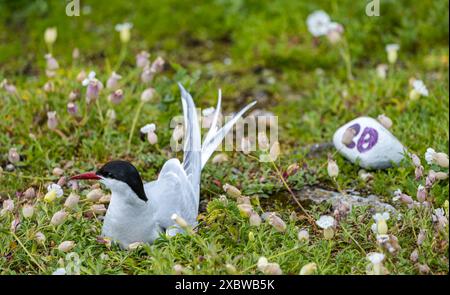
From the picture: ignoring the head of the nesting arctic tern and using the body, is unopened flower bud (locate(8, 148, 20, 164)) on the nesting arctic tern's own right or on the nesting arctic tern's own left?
on the nesting arctic tern's own right

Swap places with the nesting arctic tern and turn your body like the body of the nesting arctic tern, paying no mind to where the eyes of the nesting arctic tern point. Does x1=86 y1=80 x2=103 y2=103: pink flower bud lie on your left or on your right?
on your right

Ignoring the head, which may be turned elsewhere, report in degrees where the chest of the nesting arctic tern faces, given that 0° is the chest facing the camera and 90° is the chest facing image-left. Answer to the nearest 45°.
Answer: approximately 45°

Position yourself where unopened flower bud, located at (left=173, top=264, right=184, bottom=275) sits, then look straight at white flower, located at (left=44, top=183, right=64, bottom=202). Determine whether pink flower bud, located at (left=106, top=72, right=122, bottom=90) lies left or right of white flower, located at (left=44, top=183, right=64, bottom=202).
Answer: right

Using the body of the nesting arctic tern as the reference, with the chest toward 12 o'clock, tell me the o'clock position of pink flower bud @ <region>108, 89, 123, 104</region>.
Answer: The pink flower bud is roughly at 4 o'clock from the nesting arctic tern.

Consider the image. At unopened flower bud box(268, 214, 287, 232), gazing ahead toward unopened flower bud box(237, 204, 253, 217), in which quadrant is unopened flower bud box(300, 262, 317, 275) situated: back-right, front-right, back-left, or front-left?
back-left

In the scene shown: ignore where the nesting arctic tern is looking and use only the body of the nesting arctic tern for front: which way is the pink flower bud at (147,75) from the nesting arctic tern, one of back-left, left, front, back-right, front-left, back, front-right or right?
back-right

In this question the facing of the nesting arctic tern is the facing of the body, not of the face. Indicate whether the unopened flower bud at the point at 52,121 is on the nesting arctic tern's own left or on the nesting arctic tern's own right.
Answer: on the nesting arctic tern's own right

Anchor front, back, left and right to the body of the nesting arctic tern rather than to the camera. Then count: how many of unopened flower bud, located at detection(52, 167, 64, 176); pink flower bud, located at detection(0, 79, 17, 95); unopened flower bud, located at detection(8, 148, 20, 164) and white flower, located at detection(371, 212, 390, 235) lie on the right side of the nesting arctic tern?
3
